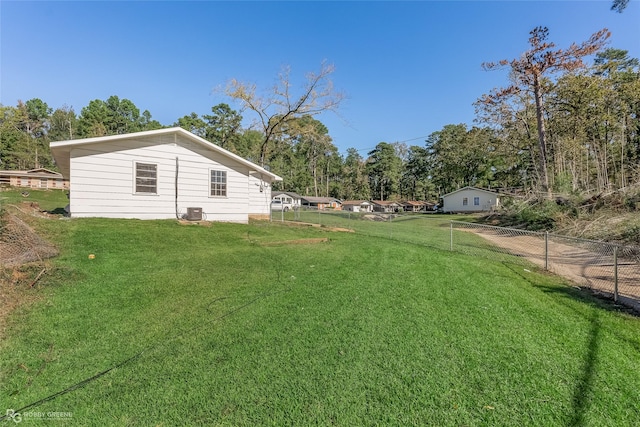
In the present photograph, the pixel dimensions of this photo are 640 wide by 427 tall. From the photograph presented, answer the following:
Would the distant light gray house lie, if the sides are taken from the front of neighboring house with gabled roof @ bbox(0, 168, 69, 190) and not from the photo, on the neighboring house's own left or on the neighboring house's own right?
on the neighboring house's own left

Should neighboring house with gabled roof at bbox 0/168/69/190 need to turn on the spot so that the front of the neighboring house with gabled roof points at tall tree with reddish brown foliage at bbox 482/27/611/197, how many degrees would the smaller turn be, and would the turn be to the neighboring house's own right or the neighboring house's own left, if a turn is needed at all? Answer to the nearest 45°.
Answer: approximately 45° to the neighboring house's own left

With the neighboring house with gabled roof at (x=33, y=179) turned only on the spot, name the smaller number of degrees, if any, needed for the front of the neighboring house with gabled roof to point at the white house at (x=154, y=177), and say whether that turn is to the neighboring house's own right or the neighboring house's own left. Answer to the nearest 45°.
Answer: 0° — it already faces it

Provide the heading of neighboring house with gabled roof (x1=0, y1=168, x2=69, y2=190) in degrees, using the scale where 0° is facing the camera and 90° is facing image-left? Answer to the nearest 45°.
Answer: approximately 0°

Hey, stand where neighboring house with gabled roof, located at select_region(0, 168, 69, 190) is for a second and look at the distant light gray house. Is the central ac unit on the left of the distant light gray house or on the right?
right

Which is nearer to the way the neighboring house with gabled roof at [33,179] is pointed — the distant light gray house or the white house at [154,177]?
the white house

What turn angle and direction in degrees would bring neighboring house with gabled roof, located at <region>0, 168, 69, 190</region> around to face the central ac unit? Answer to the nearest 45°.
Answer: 0° — it already faces it

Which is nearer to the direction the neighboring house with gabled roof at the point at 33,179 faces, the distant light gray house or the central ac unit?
the central ac unit
